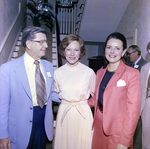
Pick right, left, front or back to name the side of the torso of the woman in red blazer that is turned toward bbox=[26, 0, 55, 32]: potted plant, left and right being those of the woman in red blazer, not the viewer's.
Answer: right

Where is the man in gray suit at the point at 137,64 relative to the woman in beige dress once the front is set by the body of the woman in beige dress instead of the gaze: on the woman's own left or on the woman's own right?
on the woman's own left

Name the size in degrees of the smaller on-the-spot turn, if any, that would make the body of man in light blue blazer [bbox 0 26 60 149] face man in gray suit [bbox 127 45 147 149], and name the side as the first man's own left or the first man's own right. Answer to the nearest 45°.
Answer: approximately 45° to the first man's own left

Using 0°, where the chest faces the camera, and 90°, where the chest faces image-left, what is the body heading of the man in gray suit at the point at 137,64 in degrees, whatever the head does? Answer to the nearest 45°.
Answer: approximately 45°

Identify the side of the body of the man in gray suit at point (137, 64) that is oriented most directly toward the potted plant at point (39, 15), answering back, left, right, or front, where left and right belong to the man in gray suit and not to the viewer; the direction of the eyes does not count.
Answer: right

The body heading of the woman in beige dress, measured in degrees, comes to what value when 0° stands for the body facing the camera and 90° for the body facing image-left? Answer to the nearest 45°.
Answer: approximately 0°

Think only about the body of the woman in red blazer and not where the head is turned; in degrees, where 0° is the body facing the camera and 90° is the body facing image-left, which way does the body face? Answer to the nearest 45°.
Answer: approximately 45°
